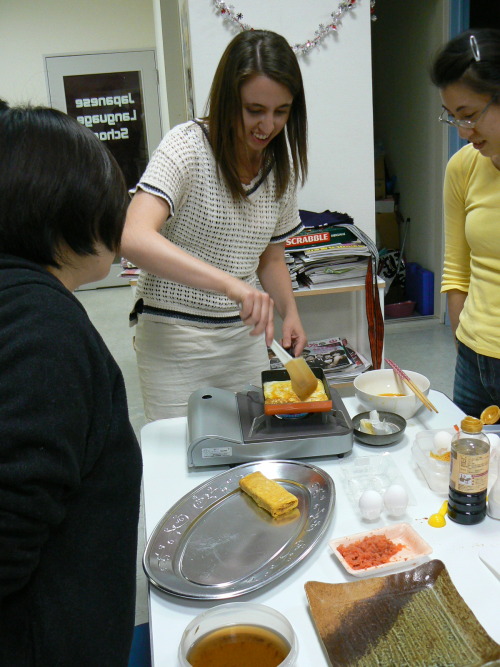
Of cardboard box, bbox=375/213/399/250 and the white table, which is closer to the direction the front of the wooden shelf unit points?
the white table

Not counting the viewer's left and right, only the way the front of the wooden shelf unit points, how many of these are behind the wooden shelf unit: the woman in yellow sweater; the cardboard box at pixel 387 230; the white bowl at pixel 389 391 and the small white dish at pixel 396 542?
1

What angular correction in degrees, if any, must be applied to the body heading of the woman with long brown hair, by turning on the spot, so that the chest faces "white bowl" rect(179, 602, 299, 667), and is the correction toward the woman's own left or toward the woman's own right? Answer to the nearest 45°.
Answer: approximately 45° to the woman's own right

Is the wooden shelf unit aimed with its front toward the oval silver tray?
yes

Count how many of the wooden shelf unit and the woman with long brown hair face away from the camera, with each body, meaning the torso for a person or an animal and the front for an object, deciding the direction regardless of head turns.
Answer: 0

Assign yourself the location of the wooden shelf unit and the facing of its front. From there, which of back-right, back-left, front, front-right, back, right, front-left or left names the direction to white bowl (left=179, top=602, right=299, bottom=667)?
front

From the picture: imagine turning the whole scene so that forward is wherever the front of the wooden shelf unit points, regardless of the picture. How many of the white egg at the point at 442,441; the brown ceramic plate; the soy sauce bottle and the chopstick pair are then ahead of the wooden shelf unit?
4

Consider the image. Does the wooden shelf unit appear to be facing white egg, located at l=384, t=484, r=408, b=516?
yes

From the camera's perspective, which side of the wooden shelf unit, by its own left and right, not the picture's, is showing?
front

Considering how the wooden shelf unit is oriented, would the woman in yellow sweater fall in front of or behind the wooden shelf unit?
in front

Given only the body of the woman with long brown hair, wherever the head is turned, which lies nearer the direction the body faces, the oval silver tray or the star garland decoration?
the oval silver tray

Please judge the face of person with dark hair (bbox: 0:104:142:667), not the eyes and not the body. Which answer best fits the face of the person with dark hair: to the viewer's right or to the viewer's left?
to the viewer's right

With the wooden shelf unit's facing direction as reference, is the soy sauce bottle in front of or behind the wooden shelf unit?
in front

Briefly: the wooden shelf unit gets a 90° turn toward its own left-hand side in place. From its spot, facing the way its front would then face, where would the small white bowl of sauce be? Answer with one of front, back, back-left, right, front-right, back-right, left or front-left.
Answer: right

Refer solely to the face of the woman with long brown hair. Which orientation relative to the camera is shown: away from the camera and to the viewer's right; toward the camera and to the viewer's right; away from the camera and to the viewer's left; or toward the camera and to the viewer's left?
toward the camera and to the viewer's right

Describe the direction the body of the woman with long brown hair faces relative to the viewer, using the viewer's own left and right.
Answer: facing the viewer and to the right of the viewer

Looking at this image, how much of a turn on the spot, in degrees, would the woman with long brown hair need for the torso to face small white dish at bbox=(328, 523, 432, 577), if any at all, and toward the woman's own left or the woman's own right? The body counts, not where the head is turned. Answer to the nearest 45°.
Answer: approximately 45° to the woman's own right

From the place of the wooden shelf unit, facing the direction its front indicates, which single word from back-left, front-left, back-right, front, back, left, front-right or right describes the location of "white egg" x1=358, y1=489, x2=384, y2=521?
front
